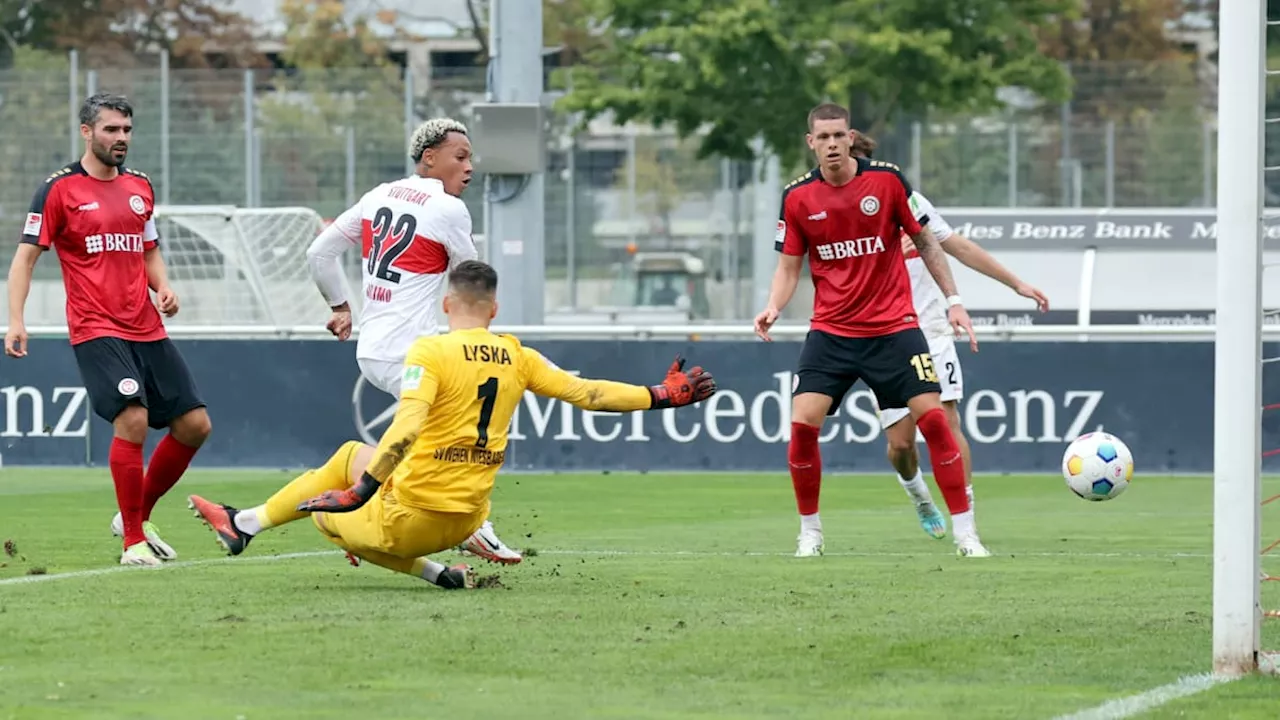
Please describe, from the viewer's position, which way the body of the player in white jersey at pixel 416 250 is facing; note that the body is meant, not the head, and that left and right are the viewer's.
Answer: facing away from the viewer and to the right of the viewer

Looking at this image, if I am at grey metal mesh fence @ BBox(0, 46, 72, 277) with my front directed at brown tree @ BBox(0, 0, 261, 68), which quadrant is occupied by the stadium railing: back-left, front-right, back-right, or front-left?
back-right

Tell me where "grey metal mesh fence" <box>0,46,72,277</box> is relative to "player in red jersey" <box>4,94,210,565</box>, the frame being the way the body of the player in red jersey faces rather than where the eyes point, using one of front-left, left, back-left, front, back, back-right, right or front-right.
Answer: back-left

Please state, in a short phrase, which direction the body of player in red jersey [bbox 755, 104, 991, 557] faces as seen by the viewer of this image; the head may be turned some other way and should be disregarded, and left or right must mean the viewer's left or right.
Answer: facing the viewer

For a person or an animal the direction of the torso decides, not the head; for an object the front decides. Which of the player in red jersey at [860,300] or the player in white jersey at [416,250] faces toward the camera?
the player in red jersey

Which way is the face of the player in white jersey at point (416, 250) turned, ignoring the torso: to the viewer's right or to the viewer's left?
to the viewer's right

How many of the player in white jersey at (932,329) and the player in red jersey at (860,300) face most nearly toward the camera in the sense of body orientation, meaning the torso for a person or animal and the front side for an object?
2

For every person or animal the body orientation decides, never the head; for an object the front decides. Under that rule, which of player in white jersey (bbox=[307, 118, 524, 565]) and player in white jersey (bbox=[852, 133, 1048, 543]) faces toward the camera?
player in white jersey (bbox=[852, 133, 1048, 543])

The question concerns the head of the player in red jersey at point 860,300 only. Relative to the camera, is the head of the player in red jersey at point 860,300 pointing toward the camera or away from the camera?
toward the camera

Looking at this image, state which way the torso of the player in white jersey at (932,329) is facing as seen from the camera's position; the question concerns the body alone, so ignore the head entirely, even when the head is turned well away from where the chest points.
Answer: toward the camera

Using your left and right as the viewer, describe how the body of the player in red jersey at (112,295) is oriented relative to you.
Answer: facing the viewer and to the right of the viewer

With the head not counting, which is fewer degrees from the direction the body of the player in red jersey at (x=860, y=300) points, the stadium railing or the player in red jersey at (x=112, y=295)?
the player in red jersey

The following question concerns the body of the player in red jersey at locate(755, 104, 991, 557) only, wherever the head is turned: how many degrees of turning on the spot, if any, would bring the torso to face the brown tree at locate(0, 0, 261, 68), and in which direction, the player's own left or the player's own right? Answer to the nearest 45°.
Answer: approximately 135° to the player's own right

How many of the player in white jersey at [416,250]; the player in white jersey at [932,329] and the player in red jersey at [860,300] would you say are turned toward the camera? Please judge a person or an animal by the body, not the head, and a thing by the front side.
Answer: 2
